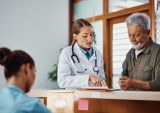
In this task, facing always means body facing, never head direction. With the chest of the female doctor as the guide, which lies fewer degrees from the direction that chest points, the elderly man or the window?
the elderly man

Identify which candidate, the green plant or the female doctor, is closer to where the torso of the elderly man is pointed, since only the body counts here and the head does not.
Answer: the female doctor

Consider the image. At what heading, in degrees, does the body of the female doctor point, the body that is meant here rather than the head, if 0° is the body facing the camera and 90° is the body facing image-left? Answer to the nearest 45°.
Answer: approximately 315°

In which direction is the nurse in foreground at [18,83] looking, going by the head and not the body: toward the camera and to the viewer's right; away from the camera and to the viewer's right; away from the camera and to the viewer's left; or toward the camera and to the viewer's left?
away from the camera and to the viewer's right

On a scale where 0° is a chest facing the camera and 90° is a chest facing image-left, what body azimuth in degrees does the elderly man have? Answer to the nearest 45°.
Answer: approximately 45°

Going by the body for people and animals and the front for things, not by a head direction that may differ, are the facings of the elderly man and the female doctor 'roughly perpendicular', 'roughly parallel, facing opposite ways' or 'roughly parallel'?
roughly perpendicular

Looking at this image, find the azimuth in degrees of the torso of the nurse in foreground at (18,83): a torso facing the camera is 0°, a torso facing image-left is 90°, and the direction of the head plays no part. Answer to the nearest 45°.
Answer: approximately 225°

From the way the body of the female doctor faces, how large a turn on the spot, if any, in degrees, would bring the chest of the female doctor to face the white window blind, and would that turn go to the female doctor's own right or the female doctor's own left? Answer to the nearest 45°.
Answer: approximately 135° to the female doctor's own left
